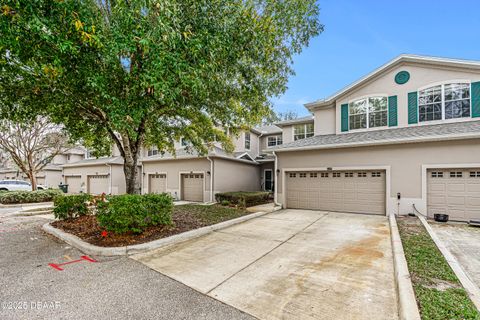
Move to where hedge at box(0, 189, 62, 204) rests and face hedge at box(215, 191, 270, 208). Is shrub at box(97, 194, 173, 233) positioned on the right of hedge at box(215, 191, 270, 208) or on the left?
right

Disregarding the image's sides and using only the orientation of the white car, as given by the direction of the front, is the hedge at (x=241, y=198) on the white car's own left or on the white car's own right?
on the white car's own right
